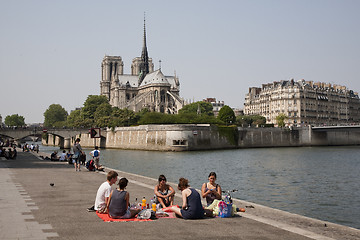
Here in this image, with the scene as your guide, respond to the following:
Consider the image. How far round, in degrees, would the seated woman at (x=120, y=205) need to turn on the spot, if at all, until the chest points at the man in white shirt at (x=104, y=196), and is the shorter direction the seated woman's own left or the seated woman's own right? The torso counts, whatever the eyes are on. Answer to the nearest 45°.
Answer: approximately 90° to the seated woman's own left

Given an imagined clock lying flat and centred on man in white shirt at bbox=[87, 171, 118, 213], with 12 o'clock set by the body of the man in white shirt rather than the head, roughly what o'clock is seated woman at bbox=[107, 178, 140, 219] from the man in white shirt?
The seated woman is roughly at 2 o'clock from the man in white shirt.

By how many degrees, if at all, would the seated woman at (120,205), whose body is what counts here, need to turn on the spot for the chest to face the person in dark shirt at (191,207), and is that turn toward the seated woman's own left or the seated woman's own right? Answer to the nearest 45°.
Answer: approximately 45° to the seated woman's own right

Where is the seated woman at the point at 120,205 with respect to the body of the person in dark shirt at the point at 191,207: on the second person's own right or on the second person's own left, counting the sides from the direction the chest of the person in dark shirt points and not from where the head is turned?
on the second person's own left

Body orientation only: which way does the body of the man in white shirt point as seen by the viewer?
to the viewer's right

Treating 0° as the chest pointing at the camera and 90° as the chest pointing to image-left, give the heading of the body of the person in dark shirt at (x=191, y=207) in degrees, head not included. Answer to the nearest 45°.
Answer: approximately 135°

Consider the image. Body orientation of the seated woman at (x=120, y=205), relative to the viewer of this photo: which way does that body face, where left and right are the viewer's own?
facing away from the viewer and to the right of the viewer
